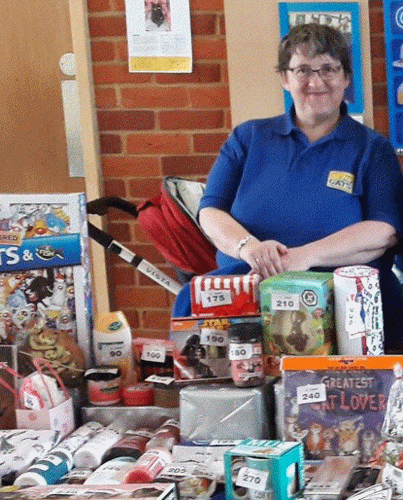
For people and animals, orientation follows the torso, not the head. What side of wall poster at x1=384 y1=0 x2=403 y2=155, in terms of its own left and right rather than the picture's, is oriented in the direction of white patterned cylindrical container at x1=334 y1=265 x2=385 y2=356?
front

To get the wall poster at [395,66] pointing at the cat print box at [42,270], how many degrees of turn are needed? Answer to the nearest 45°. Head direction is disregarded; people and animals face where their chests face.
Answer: approximately 45° to its right

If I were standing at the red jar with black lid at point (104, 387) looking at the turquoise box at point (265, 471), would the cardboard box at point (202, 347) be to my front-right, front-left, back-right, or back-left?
front-left

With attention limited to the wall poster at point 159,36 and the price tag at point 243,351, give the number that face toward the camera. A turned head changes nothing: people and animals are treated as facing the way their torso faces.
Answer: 2

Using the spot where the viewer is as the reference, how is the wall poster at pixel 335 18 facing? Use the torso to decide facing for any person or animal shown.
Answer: facing the viewer

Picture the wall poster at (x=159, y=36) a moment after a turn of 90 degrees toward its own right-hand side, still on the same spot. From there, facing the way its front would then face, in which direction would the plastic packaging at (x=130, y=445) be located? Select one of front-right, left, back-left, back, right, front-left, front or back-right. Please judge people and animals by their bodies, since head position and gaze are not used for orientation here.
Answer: left

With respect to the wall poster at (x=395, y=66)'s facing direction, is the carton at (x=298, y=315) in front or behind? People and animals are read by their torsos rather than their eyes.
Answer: in front

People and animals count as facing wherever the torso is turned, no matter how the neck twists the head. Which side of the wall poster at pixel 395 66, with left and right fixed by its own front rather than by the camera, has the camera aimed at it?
front

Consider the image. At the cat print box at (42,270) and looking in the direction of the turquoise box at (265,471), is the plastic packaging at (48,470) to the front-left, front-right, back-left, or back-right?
front-right

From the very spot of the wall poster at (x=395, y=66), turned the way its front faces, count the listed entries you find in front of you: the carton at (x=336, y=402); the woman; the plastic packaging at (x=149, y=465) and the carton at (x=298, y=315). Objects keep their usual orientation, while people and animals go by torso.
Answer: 4

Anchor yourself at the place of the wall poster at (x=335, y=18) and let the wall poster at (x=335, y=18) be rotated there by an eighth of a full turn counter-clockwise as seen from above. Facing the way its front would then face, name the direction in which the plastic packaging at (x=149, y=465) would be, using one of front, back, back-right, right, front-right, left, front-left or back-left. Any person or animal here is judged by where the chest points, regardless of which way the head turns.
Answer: front-right
